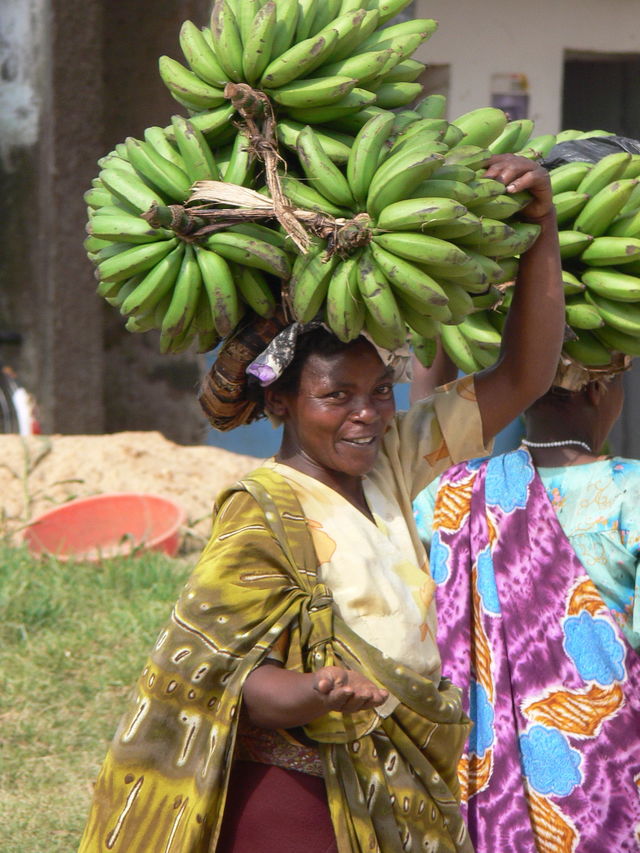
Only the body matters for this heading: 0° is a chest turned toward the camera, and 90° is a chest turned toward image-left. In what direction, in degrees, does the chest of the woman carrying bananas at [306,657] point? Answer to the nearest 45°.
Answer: approximately 315°

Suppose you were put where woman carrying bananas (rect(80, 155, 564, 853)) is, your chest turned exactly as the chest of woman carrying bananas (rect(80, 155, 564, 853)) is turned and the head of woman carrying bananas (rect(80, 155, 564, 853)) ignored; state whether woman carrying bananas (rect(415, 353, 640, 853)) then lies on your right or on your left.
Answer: on your left

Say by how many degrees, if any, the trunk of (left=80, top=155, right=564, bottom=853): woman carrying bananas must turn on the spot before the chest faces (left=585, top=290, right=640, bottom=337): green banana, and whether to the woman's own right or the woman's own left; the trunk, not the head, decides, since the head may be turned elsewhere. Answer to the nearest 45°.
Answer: approximately 90° to the woman's own left

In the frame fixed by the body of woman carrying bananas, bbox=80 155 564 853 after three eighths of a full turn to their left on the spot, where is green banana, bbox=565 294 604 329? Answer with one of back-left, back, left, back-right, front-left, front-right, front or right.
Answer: front-right

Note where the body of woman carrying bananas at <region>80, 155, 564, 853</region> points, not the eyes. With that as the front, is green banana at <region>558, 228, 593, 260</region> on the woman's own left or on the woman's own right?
on the woman's own left

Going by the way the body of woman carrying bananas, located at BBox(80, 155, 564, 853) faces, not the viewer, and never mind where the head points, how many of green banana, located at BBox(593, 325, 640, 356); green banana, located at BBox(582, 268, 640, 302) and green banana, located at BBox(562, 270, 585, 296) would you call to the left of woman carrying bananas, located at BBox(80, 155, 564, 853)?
3

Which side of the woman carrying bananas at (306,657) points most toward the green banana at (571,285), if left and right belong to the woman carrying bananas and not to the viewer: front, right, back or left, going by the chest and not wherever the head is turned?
left
